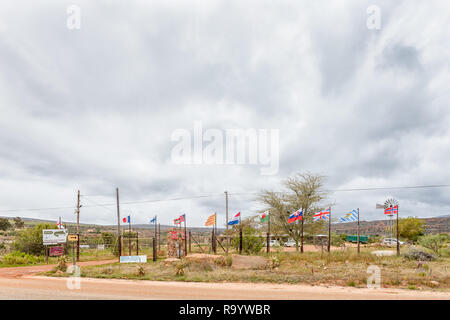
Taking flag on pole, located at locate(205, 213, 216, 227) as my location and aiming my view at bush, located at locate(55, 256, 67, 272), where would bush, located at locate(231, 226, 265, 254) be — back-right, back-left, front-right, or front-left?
back-left

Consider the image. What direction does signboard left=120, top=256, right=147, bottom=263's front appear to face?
toward the camera

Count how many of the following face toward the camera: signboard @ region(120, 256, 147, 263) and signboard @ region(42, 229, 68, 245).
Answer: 2

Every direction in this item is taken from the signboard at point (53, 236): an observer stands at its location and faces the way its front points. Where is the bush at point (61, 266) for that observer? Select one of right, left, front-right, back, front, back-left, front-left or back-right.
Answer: front

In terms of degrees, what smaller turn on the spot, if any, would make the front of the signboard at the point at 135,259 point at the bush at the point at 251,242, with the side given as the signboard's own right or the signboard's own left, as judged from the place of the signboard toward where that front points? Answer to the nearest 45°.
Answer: approximately 90° to the signboard's own left

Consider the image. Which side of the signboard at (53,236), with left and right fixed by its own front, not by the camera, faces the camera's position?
front
